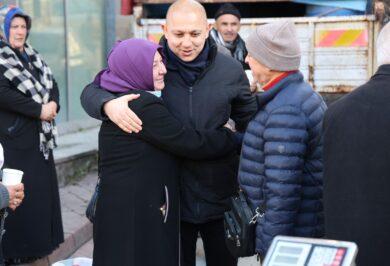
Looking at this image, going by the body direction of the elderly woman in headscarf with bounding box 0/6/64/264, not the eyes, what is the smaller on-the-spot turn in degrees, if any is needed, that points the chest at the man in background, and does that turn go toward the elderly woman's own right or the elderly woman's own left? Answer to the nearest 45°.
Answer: approximately 90° to the elderly woman's own left

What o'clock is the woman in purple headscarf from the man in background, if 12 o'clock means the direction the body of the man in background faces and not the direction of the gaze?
The woman in purple headscarf is roughly at 12 o'clock from the man in background.

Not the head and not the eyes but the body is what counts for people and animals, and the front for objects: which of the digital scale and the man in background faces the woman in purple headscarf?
the man in background

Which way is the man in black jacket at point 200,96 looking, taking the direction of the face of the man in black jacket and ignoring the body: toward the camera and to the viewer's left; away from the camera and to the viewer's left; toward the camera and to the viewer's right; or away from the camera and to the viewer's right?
toward the camera and to the viewer's left

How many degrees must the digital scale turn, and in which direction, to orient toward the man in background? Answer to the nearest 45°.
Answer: approximately 180°

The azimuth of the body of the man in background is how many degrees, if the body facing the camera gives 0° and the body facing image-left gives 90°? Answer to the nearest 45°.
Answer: approximately 0°

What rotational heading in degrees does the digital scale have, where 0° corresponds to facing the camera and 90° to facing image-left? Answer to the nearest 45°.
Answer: approximately 0°

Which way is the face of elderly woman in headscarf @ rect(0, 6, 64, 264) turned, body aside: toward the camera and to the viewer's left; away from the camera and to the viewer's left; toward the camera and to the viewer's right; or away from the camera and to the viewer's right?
toward the camera and to the viewer's right

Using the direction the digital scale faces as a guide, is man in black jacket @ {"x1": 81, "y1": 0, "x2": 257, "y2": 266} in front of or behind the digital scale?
behind
